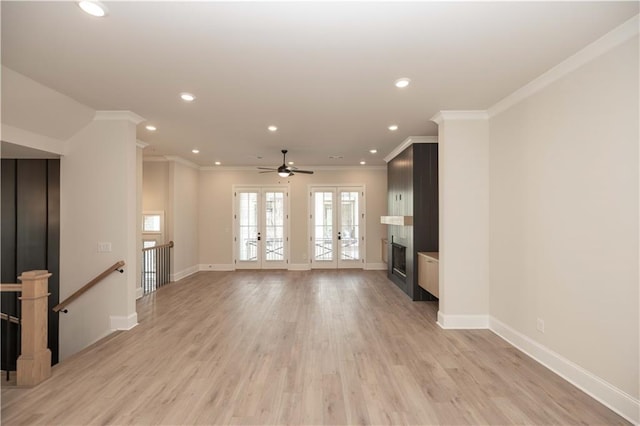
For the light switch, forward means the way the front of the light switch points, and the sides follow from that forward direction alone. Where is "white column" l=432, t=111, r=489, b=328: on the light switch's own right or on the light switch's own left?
on the light switch's own left

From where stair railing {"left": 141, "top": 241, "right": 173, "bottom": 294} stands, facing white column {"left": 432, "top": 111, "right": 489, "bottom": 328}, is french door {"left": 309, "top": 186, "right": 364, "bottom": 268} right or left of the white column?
left

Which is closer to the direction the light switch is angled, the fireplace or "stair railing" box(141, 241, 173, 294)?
the fireplace

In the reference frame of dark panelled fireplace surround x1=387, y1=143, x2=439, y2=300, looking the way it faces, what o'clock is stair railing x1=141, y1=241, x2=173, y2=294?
The stair railing is roughly at 12 o'clock from the dark panelled fireplace surround.

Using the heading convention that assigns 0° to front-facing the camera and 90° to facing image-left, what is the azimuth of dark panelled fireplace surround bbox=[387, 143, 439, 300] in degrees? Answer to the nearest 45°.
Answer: approximately 90°

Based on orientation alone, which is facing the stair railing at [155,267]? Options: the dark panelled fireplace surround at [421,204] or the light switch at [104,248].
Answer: the dark panelled fireplace surround

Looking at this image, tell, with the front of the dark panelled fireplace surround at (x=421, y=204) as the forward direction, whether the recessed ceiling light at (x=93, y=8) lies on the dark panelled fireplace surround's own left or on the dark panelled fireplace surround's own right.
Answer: on the dark panelled fireplace surround's own left

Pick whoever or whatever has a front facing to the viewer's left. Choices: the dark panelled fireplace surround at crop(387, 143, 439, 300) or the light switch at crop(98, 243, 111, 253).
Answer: the dark panelled fireplace surround

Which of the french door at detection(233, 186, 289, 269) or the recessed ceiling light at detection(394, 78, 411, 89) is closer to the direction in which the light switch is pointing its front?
the recessed ceiling light

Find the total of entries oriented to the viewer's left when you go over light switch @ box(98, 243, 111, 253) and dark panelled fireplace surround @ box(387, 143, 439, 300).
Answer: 1

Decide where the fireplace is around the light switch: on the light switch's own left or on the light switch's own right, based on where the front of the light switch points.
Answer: on the light switch's own left

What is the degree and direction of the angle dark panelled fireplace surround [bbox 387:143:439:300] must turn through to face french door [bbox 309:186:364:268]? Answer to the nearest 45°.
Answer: approximately 45° to its right
